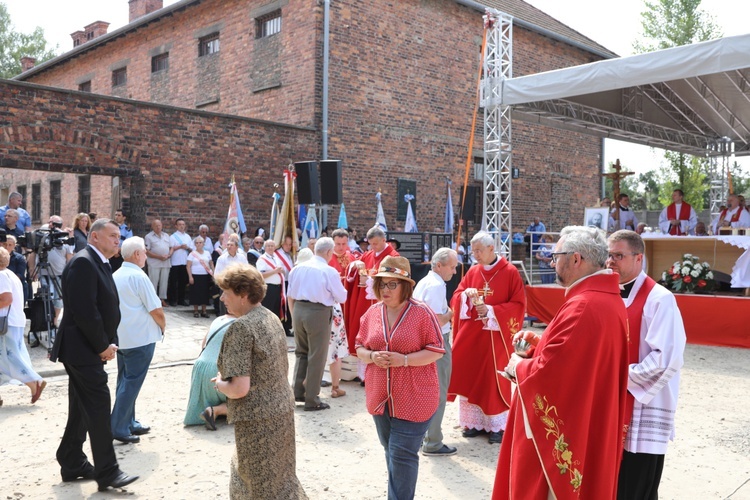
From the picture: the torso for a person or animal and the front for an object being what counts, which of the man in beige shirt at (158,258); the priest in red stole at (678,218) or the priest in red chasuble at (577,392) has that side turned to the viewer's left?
the priest in red chasuble at (577,392)

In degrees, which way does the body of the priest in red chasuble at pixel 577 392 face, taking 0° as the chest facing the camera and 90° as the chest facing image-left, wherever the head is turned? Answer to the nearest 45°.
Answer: approximately 90°

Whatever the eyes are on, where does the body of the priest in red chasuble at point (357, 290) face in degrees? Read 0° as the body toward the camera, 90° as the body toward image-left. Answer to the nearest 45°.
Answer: approximately 45°

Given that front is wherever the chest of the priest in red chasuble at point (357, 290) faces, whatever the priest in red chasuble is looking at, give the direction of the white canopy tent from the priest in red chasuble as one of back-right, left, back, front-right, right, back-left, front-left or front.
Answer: back

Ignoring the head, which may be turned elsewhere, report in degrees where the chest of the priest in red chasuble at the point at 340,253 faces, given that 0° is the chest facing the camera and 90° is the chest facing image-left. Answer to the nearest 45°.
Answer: approximately 0°

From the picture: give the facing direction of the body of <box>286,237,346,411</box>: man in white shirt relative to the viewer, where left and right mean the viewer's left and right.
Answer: facing away from the viewer and to the right of the viewer

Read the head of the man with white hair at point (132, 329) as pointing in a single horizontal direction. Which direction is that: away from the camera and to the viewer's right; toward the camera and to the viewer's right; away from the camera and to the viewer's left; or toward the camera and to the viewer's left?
away from the camera and to the viewer's right

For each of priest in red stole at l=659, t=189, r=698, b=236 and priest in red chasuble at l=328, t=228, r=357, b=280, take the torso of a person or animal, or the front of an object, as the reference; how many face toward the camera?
2

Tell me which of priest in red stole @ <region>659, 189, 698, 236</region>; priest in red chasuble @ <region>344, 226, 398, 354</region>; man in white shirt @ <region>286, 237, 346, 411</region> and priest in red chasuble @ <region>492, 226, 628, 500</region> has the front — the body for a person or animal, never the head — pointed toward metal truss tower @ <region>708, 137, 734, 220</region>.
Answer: the man in white shirt

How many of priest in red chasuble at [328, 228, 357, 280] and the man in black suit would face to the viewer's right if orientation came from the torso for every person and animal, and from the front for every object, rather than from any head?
1

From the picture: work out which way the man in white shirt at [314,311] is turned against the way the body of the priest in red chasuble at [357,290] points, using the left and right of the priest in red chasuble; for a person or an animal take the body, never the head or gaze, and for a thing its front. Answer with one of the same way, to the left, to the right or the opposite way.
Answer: the opposite way

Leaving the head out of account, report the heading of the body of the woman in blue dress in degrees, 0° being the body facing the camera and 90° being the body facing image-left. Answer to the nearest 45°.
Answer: approximately 270°

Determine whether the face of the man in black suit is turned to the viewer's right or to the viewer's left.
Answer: to the viewer's right
